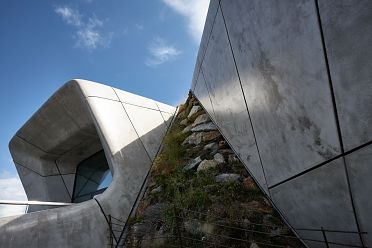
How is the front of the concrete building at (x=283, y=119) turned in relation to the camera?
facing the viewer and to the left of the viewer
